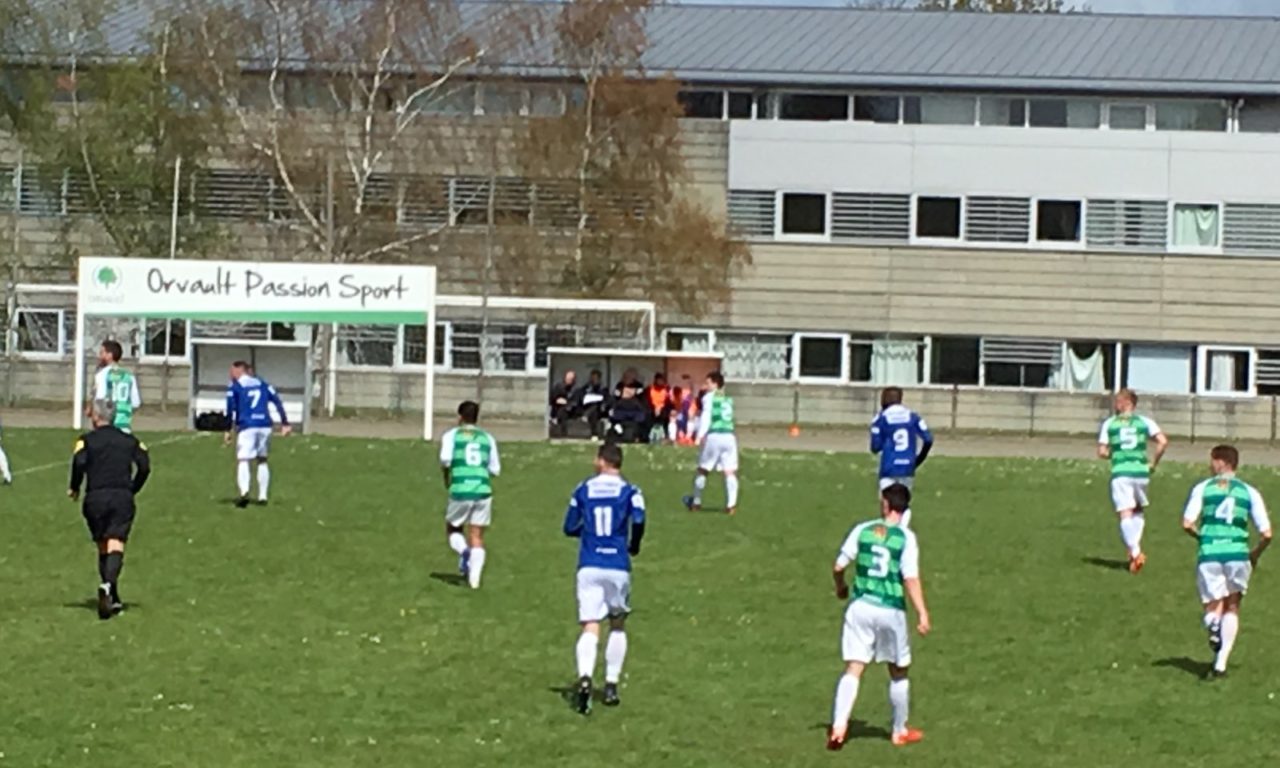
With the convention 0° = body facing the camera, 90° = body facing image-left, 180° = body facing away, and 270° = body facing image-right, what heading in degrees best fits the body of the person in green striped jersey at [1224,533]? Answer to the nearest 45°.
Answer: approximately 180°

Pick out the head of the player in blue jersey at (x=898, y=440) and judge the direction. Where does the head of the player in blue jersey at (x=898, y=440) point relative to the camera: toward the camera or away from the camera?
away from the camera

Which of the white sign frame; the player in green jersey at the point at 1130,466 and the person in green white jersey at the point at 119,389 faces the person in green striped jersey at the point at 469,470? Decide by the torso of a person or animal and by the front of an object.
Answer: the white sign frame

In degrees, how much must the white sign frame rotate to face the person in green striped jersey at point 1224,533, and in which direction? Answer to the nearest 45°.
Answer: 0° — it already faces them

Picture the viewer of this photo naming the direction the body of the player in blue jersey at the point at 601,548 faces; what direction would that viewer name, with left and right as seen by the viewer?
facing away from the viewer

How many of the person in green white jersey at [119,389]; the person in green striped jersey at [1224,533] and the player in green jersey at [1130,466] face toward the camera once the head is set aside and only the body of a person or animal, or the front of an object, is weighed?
0

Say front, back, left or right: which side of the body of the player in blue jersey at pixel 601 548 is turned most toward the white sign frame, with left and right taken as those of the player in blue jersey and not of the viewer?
front

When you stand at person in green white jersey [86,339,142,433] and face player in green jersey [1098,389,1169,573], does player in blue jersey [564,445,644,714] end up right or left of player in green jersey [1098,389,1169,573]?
right

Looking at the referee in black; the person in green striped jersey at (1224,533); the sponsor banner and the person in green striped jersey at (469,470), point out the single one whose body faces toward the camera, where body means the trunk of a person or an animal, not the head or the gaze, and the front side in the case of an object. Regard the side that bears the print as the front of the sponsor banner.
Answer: the sponsor banner

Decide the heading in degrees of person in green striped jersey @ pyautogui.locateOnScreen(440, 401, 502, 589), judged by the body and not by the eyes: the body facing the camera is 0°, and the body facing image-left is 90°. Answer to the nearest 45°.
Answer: approximately 180°

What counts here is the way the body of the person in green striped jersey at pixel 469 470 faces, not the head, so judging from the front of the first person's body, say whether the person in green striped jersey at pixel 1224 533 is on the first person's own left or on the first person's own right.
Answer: on the first person's own right

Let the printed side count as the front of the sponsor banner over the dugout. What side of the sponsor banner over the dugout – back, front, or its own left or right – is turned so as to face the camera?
front

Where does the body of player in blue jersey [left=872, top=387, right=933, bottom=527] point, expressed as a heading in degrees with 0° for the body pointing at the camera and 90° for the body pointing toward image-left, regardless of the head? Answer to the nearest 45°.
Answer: approximately 180°
